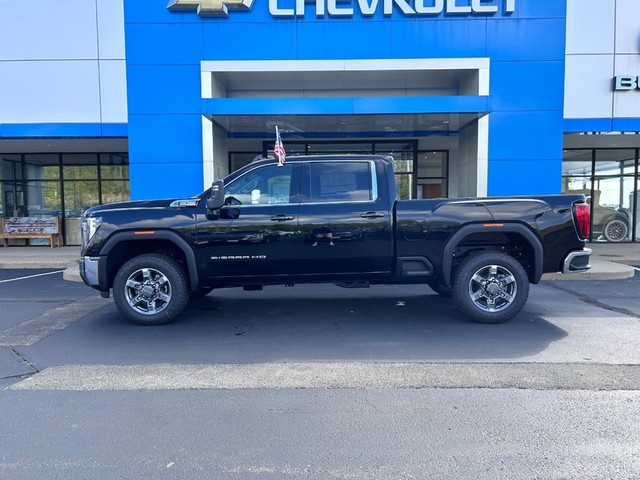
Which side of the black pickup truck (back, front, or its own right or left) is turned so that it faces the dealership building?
right

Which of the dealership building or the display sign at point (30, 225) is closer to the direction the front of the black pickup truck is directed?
the display sign

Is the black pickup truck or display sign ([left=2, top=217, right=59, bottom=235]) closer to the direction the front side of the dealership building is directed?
the black pickup truck

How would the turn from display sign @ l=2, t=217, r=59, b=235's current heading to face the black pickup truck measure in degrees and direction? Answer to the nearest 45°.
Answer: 0° — it already faces it

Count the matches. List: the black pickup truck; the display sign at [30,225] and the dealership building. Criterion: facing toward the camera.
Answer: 2

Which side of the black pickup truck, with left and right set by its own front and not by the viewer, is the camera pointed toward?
left

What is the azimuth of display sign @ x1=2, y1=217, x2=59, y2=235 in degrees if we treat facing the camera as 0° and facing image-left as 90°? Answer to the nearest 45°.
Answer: approximately 0°

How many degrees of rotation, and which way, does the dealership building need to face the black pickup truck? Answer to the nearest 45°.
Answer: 0° — it already faces it

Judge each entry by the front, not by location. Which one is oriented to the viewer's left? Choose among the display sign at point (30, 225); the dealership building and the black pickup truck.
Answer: the black pickup truck

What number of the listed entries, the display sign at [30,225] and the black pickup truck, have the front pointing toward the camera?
1

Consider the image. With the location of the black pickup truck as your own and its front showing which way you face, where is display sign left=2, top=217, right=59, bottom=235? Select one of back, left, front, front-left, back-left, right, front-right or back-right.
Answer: front-right

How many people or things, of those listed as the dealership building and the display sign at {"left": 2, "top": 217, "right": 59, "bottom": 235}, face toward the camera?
2
